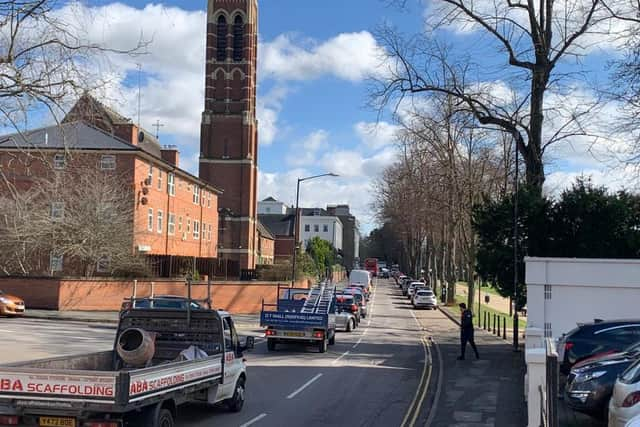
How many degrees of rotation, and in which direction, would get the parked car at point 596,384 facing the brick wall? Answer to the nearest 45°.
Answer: approximately 90° to its right

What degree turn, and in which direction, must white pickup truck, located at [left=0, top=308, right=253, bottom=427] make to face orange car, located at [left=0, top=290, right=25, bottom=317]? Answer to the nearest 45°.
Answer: approximately 45° to its left

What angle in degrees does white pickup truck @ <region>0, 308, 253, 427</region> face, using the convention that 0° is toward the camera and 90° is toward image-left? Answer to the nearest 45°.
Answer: approximately 225°

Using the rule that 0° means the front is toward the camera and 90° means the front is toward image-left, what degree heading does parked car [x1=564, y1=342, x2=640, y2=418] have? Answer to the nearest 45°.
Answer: approximately 45°

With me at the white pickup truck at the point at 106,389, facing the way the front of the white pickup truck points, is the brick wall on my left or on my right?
on my left

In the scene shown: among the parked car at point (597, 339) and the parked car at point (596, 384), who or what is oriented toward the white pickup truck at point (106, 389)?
the parked car at point (596, 384)

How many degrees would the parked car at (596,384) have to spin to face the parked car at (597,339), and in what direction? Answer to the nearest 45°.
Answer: approximately 135° to its right

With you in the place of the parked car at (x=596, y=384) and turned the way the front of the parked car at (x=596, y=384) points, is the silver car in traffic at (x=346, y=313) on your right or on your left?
on your right

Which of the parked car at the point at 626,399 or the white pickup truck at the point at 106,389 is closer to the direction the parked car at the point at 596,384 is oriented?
the white pickup truck

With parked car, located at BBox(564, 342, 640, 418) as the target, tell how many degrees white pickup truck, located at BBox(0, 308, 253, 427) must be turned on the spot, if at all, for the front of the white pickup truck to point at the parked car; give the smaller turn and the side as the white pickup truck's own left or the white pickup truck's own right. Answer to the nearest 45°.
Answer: approximately 45° to the white pickup truck's own right
